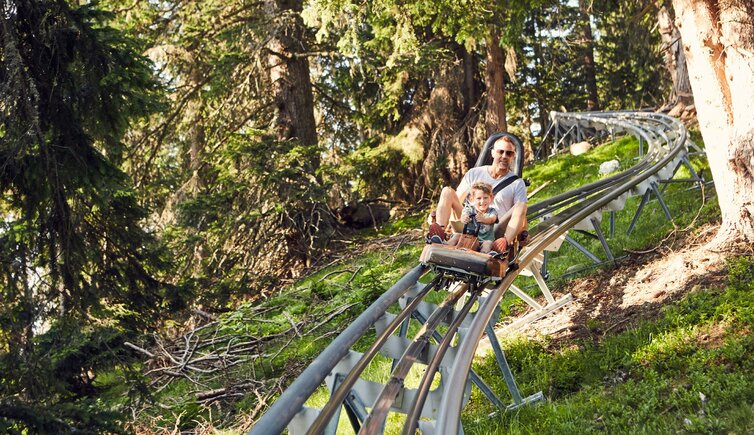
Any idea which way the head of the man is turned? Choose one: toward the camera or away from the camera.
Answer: toward the camera

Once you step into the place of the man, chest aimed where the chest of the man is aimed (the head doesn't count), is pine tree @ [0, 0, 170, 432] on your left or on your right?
on your right

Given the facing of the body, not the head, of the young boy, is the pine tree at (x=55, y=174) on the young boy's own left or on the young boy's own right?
on the young boy's own right

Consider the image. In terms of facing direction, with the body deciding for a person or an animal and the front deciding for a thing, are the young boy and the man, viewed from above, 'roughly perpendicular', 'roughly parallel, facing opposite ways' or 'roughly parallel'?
roughly parallel

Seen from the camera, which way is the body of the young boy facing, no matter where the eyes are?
toward the camera

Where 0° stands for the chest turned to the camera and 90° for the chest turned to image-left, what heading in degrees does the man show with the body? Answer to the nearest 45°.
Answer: approximately 0°
